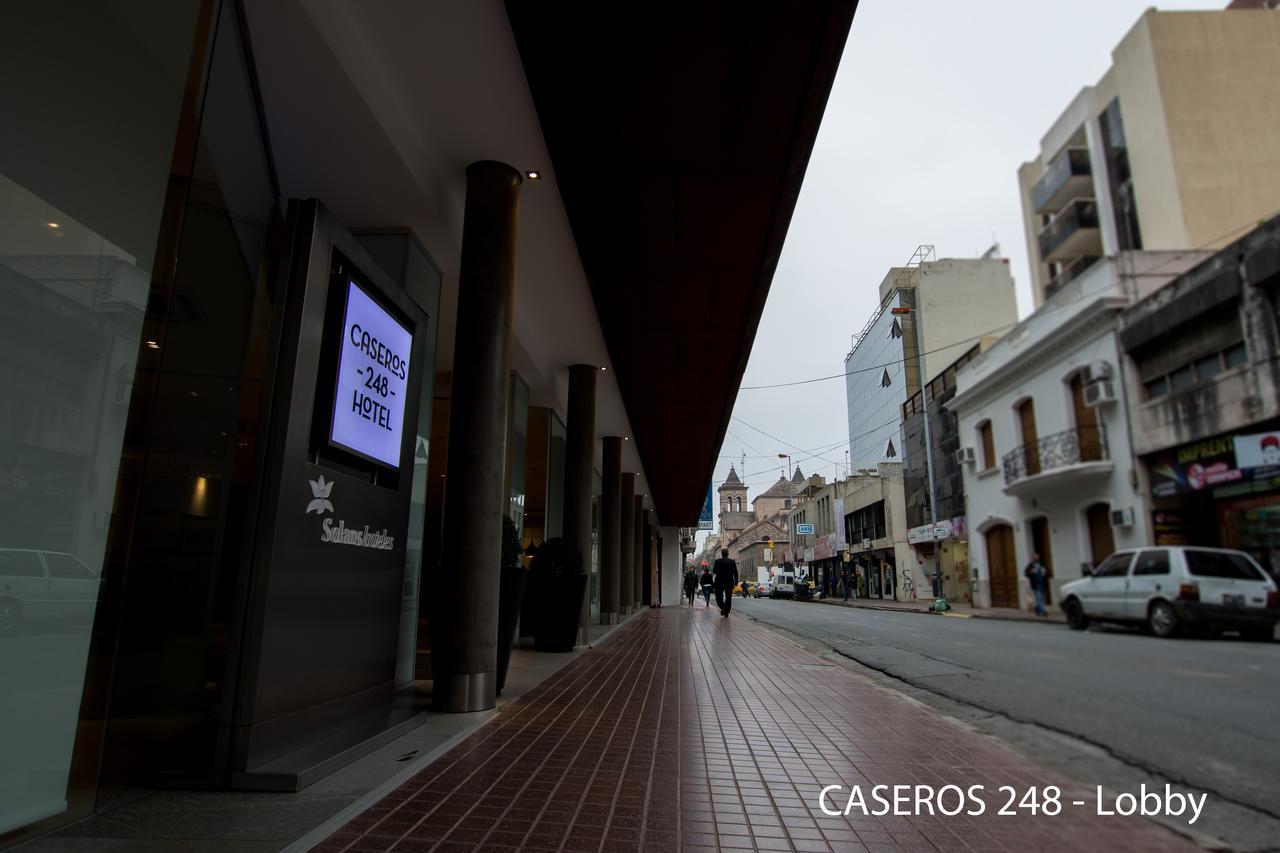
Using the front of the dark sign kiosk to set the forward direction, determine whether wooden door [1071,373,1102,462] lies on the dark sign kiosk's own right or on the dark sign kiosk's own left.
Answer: on the dark sign kiosk's own left

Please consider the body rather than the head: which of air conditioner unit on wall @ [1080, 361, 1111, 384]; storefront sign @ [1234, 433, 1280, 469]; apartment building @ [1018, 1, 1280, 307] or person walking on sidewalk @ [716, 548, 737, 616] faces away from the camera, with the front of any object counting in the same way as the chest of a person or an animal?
the person walking on sidewalk

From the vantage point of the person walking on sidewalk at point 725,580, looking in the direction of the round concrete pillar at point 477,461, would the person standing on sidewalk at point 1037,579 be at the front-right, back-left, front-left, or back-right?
back-left

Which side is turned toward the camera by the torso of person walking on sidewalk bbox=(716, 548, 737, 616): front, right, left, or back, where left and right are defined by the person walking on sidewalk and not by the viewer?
back

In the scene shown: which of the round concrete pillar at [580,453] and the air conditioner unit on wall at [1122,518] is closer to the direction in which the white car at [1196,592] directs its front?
the air conditioner unit on wall

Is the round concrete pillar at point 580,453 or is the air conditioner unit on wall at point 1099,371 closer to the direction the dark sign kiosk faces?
the air conditioner unit on wall

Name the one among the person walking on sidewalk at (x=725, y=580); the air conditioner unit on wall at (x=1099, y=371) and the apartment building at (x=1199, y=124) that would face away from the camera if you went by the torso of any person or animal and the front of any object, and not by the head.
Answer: the person walking on sidewalk

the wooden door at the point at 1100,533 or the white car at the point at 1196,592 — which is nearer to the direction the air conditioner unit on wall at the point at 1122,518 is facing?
the white car

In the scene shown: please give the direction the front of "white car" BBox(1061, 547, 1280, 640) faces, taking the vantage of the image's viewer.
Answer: facing away from the viewer and to the left of the viewer
